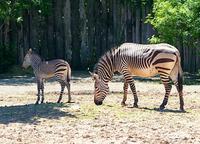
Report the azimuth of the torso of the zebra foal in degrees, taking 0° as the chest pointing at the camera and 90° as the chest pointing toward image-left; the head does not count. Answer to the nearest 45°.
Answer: approximately 90°

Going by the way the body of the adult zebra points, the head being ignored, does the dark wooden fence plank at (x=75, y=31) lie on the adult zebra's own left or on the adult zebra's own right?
on the adult zebra's own right

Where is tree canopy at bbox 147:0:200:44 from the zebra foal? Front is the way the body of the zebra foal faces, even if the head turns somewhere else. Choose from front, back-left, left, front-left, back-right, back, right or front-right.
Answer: back-right

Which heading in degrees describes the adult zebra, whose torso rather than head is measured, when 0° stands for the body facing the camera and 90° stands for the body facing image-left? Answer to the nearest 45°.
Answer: approximately 90°

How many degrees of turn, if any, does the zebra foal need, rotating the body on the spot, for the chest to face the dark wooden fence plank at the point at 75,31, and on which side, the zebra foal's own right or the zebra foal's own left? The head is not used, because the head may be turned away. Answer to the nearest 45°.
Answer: approximately 90° to the zebra foal's own right

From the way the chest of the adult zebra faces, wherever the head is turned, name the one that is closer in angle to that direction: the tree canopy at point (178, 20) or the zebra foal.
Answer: the zebra foal

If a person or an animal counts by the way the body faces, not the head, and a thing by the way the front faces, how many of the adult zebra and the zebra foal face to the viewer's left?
2
